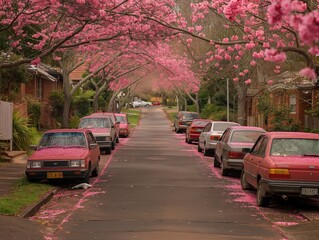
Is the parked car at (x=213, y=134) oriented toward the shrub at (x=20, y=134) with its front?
no

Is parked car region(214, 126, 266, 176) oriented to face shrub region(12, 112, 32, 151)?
no

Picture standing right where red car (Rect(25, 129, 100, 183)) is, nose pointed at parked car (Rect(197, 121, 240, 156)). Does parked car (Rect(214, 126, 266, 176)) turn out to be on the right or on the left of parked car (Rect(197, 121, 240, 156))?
right

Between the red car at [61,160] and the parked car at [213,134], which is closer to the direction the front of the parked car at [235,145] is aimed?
the parked car

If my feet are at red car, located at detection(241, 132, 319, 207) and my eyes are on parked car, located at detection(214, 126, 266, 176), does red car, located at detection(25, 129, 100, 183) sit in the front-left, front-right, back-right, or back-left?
front-left

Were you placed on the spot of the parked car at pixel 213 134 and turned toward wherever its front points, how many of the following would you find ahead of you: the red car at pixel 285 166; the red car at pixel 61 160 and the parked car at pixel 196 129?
1

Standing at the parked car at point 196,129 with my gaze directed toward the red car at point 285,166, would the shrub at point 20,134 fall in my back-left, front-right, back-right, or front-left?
front-right

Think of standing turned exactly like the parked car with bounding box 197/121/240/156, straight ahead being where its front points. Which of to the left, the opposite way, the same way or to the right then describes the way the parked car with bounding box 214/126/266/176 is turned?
the same way

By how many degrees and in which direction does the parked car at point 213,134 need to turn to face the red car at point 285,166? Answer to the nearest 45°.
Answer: approximately 180°

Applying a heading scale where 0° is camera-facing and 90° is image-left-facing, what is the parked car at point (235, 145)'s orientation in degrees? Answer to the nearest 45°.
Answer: approximately 180°

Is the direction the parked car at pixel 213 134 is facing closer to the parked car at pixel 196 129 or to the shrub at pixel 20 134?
the parked car

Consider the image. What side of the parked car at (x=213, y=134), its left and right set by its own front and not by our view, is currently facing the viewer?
back
